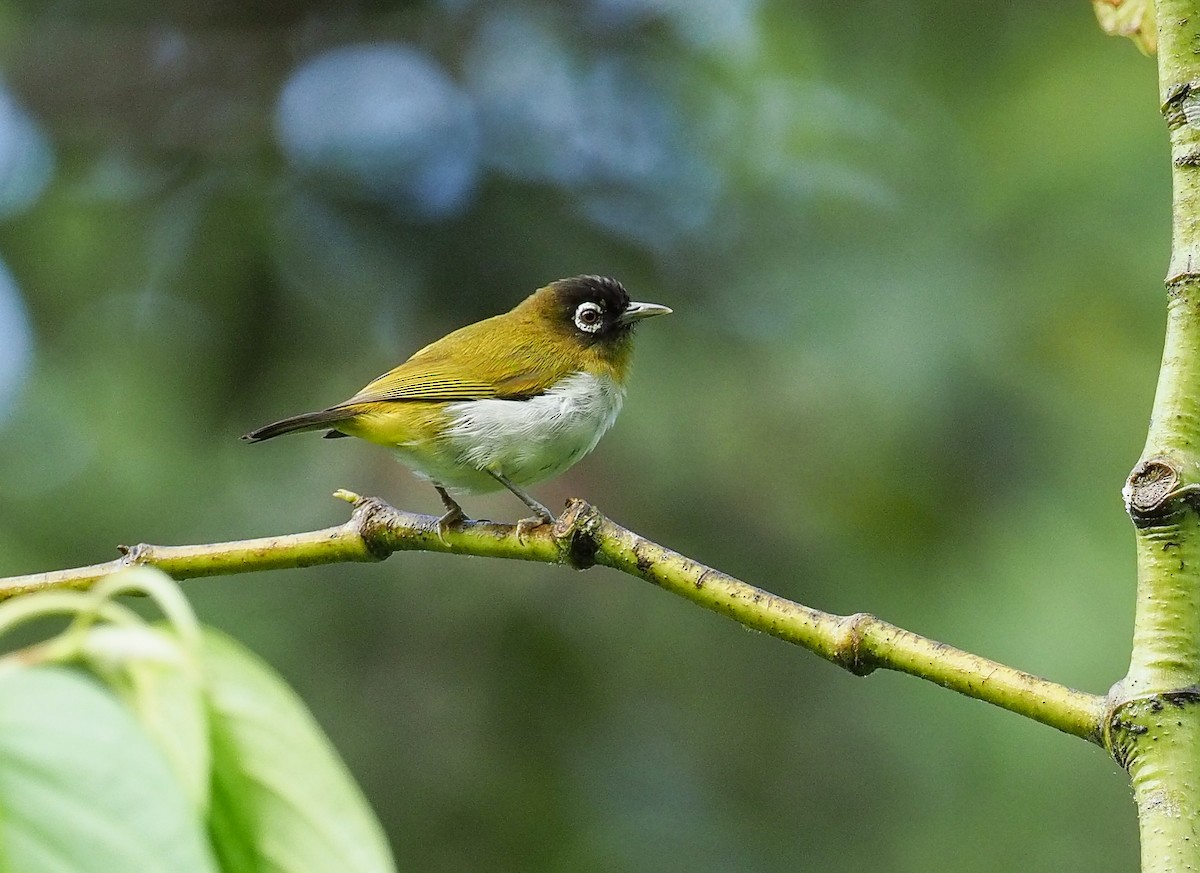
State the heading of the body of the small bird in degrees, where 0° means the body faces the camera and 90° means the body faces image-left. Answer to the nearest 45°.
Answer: approximately 270°

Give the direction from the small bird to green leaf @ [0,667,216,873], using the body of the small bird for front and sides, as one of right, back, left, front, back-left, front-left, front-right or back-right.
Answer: right
